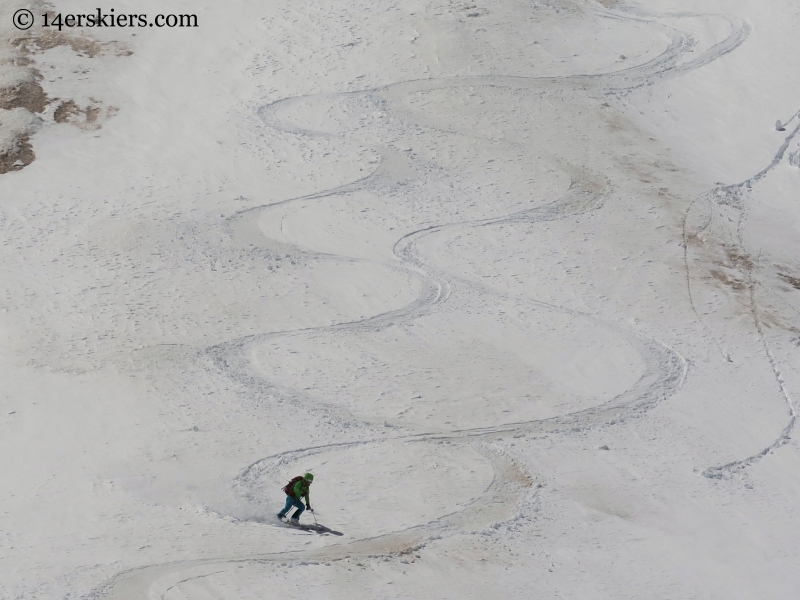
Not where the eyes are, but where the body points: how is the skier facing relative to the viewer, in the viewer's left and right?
facing the viewer and to the right of the viewer
